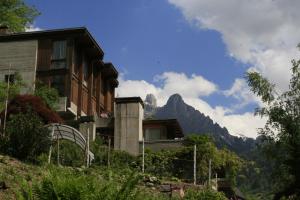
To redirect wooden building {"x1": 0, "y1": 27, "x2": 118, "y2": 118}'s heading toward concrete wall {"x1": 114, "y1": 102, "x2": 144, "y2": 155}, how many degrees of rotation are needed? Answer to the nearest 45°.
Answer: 0° — it already faces it

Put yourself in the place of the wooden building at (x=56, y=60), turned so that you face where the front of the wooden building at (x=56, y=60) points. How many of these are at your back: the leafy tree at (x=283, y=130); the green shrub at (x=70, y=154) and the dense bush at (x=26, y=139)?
0

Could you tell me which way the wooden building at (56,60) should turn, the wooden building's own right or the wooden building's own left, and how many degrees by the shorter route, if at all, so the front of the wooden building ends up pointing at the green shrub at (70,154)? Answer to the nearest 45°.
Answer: approximately 45° to the wooden building's own right

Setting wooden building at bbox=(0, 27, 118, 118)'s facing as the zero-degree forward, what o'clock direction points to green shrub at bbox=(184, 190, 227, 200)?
The green shrub is roughly at 1 o'clock from the wooden building.

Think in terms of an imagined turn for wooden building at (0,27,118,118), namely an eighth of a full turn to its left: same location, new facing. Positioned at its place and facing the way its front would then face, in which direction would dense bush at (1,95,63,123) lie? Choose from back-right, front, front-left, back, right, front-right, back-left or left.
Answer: right

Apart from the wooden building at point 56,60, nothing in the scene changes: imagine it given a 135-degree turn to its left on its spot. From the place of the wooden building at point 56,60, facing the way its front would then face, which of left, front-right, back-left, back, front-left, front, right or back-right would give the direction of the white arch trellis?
back

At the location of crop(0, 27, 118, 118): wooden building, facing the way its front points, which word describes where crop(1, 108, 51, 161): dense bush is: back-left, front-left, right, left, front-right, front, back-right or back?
front-right

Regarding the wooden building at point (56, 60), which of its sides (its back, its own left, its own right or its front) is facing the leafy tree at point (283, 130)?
front

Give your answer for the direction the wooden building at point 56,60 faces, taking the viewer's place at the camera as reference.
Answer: facing the viewer and to the right of the viewer

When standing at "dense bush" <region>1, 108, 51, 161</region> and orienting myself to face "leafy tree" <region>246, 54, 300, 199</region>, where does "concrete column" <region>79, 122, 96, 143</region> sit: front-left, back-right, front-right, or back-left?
front-left
